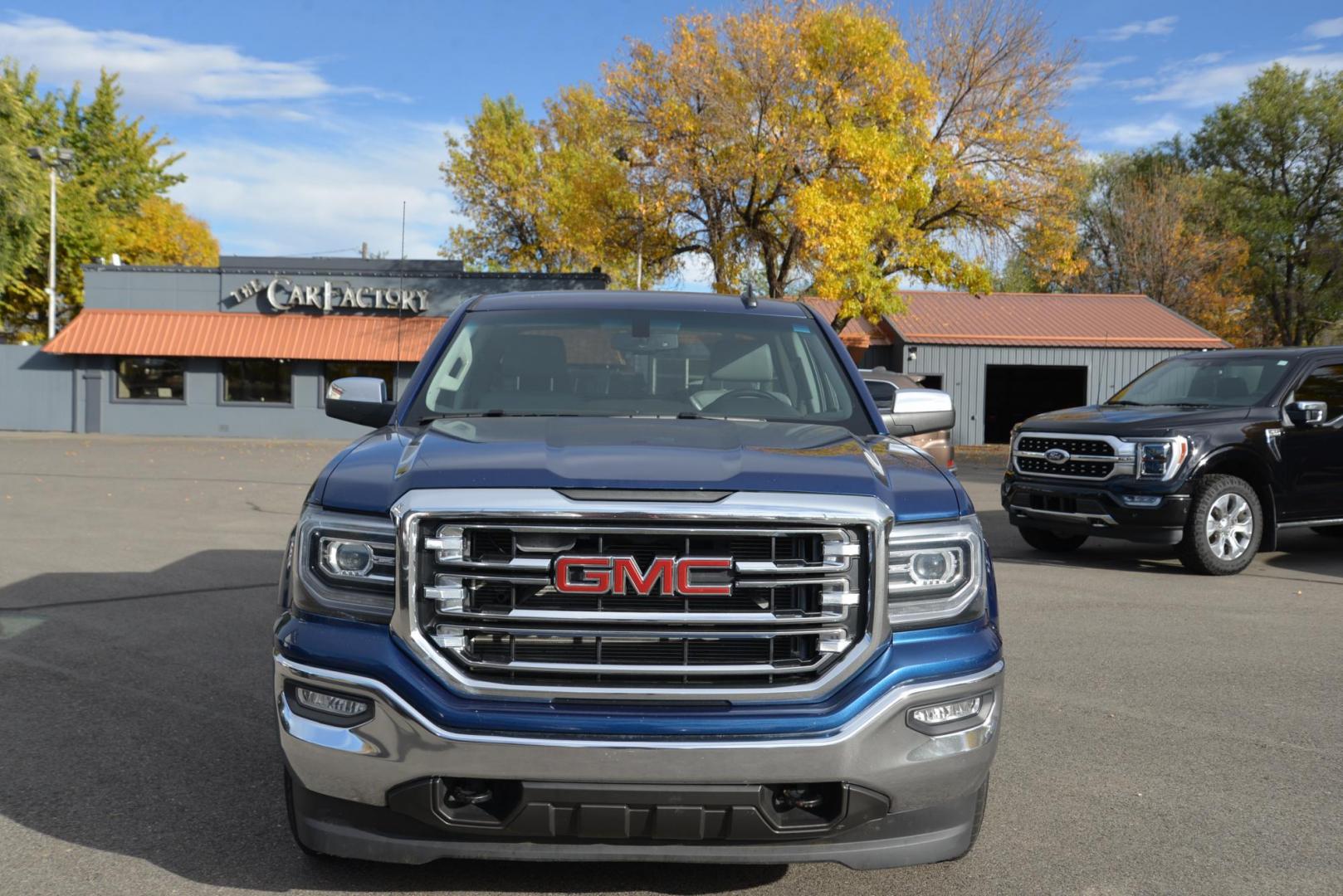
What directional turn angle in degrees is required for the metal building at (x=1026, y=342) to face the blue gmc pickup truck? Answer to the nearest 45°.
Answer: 0° — it already faces it

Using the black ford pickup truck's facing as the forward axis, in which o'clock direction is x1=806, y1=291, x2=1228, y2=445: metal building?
The metal building is roughly at 4 o'clock from the black ford pickup truck.

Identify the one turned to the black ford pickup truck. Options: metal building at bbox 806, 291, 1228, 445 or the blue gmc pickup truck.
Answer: the metal building

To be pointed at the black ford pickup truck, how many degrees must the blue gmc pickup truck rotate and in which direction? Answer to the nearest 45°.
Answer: approximately 135° to its left

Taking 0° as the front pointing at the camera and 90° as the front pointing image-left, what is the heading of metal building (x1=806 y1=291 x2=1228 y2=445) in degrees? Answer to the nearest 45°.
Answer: approximately 0°

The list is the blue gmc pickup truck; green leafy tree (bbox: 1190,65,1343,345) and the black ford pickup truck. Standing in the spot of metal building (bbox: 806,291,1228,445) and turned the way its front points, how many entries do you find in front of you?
2

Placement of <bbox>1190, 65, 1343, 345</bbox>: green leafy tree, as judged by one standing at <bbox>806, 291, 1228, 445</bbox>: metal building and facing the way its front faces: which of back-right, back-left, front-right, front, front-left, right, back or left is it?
back-left

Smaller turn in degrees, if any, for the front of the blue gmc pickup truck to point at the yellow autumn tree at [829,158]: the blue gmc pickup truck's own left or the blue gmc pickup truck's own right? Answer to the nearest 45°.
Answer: approximately 180°

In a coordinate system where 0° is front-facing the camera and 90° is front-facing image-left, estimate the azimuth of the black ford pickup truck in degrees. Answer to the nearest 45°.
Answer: approximately 45°

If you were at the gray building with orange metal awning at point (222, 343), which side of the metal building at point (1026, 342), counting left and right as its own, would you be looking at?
right

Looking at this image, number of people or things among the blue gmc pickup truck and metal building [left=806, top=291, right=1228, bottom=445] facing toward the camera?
2
